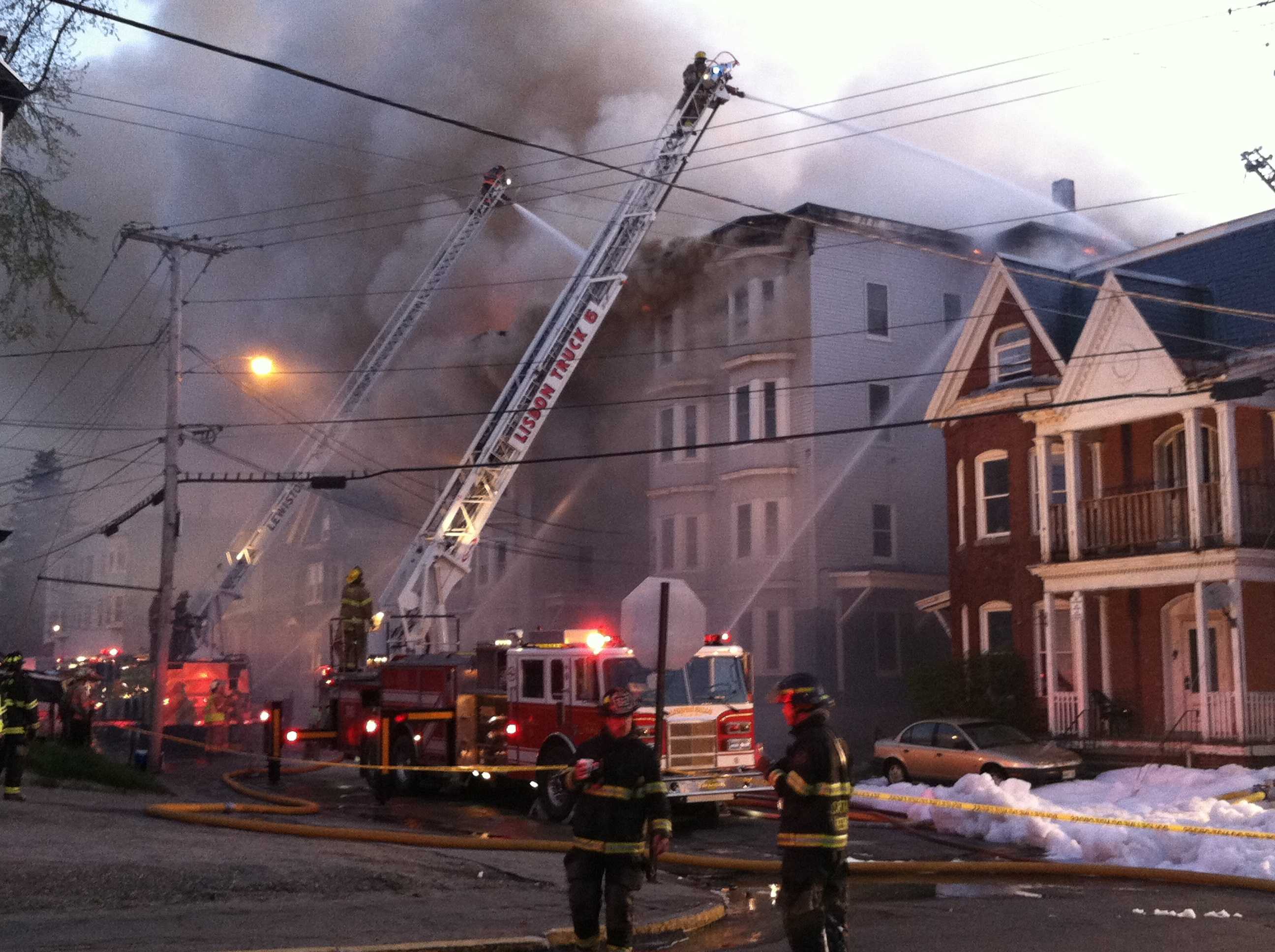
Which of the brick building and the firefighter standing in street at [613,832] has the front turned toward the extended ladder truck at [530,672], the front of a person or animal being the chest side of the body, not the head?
the brick building

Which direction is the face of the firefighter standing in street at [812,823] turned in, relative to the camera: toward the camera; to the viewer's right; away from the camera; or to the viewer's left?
to the viewer's left

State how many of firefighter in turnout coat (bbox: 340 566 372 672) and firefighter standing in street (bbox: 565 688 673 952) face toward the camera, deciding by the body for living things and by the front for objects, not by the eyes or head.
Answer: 1

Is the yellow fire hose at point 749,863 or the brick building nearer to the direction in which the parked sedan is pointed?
the yellow fire hose

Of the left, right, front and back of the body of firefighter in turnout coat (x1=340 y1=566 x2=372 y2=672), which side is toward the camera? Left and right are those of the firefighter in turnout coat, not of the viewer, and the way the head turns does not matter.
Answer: back

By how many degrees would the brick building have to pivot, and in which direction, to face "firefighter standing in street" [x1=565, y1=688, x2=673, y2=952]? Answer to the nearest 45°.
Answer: approximately 45° to its left

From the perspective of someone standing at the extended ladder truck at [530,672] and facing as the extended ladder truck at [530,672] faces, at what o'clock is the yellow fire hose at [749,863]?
The yellow fire hose is roughly at 1 o'clock from the extended ladder truck.

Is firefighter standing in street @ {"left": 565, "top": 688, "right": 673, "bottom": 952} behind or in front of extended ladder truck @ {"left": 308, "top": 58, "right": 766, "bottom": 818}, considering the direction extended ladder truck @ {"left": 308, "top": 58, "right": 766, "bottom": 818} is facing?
in front

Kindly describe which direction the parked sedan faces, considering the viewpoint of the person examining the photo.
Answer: facing the viewer and to the right of the viewer

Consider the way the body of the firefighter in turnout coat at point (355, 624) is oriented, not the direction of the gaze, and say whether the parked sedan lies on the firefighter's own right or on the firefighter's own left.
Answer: on the firefighter's own right

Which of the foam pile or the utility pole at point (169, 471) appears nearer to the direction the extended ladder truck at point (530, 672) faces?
the foam pile
